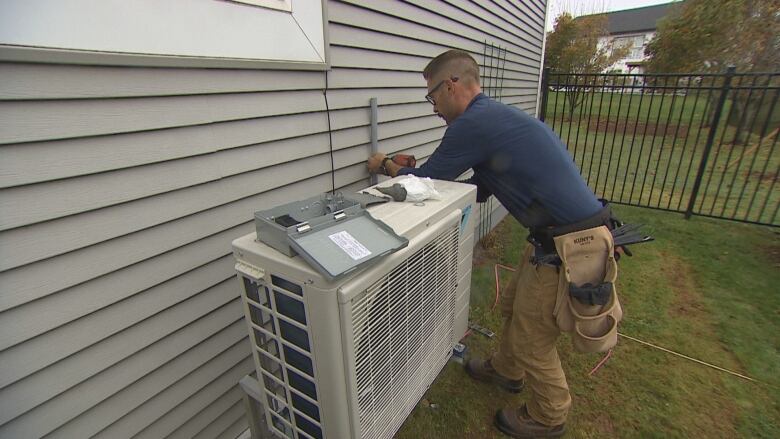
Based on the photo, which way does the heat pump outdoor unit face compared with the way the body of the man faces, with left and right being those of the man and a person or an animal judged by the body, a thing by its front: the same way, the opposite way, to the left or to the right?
the opposite way

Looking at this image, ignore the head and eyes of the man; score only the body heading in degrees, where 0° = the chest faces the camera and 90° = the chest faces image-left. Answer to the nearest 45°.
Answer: approximately 90°

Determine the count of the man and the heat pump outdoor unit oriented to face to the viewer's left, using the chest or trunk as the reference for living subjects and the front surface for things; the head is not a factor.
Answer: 1

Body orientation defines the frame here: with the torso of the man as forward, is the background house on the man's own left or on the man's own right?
on the man's own right

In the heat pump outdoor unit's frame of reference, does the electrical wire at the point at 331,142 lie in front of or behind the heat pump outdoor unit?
behind

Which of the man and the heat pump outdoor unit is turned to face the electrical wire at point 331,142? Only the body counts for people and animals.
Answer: the man

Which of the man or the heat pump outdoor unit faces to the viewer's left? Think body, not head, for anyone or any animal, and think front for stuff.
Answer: the man

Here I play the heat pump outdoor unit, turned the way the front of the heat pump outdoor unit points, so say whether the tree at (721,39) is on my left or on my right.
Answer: on my left

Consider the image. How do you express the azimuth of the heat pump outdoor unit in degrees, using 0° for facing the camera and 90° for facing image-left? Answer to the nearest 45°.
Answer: approximately 315°

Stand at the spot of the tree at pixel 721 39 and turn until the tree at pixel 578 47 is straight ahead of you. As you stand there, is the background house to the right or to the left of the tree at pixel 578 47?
right

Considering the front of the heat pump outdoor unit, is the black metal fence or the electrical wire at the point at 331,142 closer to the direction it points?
the black metal fence
